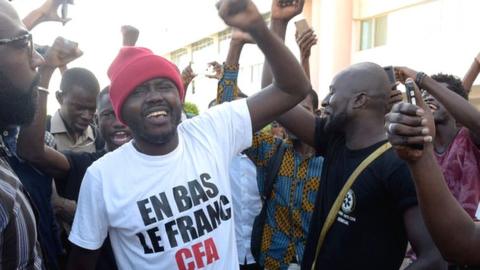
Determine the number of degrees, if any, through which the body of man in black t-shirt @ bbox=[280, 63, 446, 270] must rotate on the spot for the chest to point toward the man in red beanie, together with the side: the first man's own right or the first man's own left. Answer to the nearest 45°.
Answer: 0° — they already face them

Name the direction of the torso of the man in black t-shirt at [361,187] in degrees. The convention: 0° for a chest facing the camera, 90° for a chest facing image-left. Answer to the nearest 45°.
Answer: approximately 45°

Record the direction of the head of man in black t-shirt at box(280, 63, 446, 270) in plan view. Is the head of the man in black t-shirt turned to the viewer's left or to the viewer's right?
to the viewer's left
